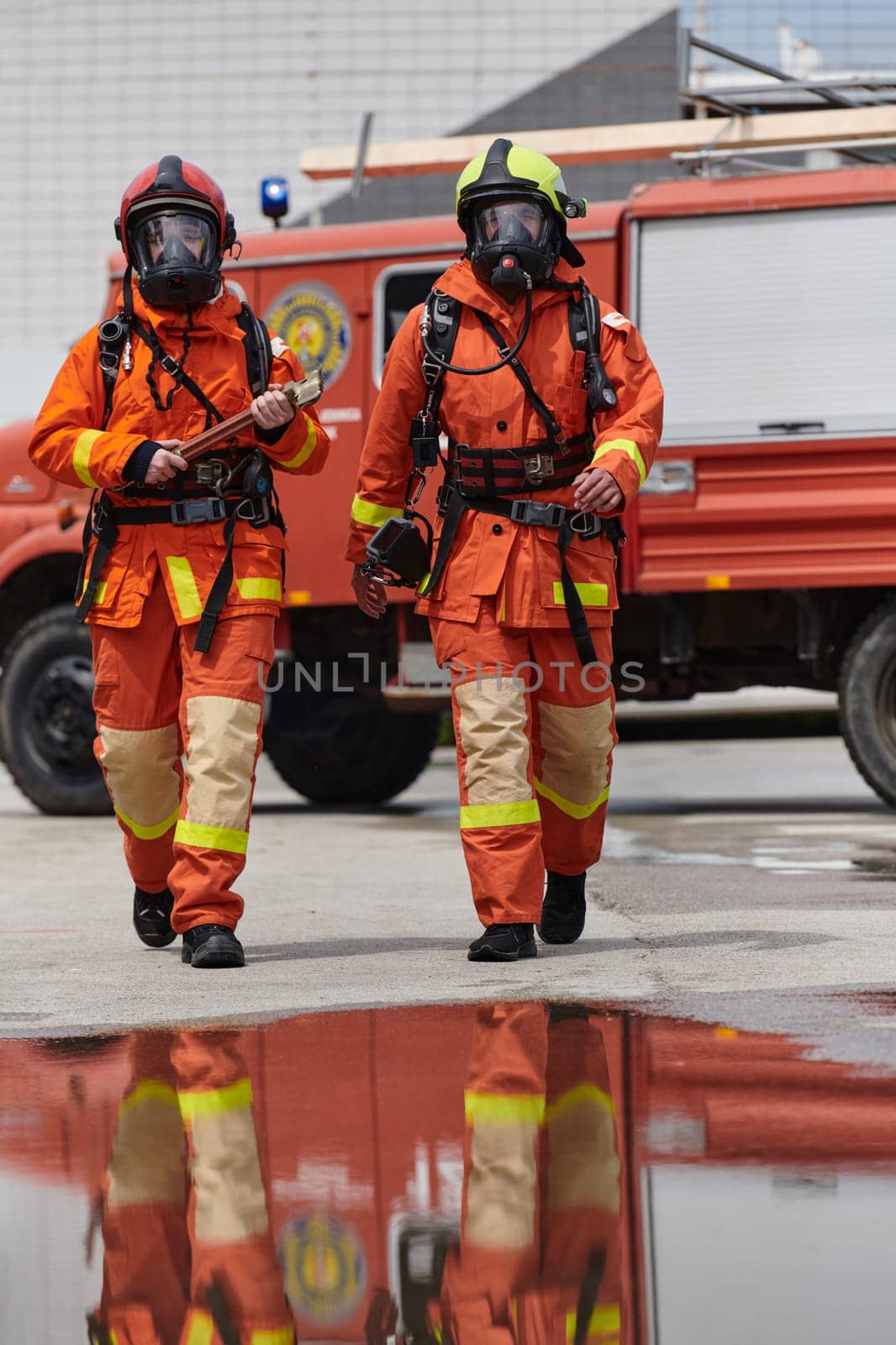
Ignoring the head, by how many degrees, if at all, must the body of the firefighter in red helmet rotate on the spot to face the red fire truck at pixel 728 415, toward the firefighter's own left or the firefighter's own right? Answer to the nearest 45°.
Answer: approximately 135° to the firefighter's own left

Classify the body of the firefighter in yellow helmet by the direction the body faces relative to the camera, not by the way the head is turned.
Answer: toward the camera

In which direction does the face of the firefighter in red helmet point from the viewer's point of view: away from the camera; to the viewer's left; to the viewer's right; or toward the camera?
toward the camera

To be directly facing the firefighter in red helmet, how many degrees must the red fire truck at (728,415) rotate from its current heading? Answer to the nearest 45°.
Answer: approximately 45° to its left

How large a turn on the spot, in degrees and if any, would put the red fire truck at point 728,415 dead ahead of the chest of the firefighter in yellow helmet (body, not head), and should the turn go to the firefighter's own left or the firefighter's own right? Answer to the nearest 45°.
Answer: approximately 180°

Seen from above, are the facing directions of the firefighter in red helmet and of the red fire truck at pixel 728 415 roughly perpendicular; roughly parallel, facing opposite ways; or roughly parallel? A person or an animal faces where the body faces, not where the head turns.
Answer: roughly perpendicular

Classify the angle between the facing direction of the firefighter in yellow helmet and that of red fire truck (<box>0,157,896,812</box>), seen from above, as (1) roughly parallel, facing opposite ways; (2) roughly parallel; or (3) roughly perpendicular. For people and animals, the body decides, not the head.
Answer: roughly perpendicular

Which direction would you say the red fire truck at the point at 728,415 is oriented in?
to the viewer's left

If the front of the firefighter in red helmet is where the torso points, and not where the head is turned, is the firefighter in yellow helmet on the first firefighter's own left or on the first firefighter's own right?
on the first firefighter's own left

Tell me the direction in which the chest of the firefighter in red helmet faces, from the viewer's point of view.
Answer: toward the camera

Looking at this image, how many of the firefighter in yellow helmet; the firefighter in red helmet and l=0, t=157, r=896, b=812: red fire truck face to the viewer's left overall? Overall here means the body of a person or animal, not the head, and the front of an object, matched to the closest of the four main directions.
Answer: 1

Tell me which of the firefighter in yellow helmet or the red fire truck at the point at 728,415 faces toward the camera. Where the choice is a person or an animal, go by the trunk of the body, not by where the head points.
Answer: the firefighter in yellow helmet

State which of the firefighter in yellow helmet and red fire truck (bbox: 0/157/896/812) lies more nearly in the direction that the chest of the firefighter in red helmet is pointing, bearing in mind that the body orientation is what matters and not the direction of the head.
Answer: the firefighter in yellow helmet

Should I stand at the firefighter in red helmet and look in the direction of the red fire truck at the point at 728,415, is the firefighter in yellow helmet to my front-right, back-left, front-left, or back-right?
front-right

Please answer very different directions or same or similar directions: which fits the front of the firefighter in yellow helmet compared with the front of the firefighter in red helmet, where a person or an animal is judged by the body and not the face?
same or similar directions
